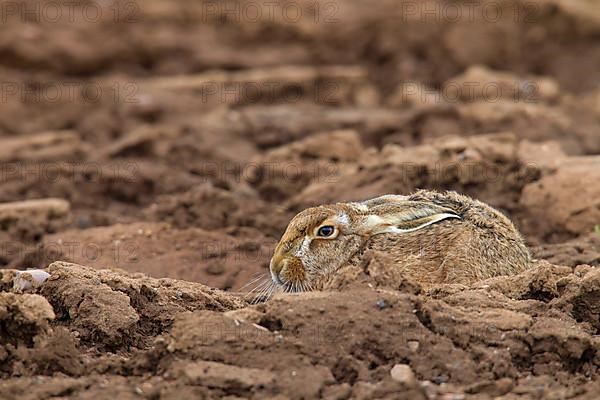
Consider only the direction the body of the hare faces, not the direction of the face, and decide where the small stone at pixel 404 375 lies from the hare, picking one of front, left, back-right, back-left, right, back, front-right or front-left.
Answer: left

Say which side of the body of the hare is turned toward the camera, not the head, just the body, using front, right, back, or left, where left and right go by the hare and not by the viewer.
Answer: left

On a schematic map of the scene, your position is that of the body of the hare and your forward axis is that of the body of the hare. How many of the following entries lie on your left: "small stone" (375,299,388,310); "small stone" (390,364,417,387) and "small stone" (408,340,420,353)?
3

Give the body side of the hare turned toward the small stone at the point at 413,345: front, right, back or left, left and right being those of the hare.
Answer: left
